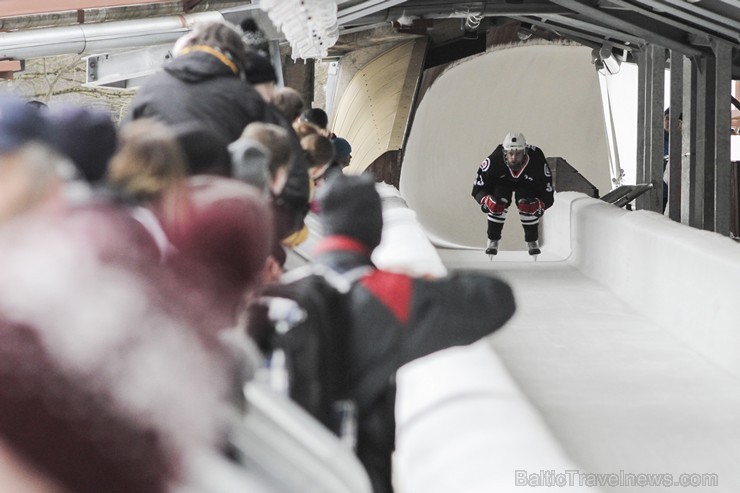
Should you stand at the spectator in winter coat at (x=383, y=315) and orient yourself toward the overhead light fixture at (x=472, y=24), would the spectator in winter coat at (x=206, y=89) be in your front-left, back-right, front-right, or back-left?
front-left

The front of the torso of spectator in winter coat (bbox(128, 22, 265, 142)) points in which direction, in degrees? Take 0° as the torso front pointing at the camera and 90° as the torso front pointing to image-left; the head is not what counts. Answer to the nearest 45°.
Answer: approximately 225°

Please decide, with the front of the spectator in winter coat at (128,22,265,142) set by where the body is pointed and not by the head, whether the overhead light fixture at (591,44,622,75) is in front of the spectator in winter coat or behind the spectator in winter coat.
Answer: in front

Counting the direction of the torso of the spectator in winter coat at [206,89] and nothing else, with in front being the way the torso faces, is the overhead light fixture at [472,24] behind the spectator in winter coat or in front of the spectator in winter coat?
in front

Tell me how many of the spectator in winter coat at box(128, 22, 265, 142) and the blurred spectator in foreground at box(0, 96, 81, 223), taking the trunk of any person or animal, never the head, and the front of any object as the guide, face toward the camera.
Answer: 0

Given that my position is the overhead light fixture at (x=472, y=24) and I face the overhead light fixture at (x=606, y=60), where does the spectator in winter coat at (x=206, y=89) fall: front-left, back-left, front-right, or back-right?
back-right
